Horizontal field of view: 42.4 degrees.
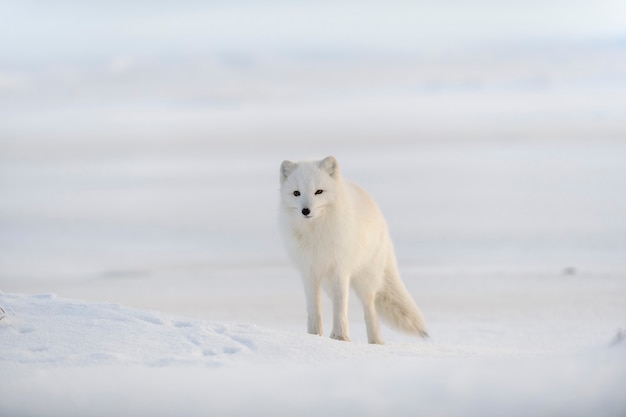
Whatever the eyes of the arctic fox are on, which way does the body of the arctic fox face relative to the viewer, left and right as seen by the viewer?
facing the viewer and to the left of the viewer
